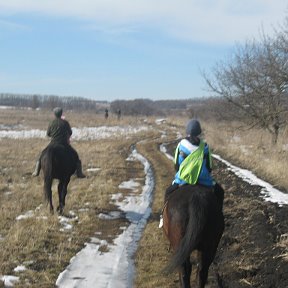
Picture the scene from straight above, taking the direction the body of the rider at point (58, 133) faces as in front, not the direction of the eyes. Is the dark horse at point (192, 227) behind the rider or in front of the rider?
behind

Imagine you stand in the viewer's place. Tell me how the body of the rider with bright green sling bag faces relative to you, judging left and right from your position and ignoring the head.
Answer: facing away from the viewer

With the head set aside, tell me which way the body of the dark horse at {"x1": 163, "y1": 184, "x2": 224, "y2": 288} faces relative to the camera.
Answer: away from the camera

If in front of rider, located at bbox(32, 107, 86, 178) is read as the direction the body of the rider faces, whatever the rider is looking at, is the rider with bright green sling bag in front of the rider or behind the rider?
behind

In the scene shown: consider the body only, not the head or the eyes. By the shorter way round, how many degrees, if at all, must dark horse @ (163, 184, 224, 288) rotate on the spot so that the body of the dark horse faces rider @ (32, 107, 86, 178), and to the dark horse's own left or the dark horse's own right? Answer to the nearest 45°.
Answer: approximately 45° to the dark horse's own left

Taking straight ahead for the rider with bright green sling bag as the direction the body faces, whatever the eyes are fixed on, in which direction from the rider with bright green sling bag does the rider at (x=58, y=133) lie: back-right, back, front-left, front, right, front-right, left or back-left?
front-left

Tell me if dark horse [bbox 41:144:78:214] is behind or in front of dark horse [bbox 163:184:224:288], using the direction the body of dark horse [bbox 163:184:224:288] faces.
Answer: in front

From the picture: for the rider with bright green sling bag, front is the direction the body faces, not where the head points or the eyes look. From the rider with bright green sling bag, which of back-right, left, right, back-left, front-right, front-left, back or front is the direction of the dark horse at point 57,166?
front-left

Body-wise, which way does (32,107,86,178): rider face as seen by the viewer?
away from the camera
